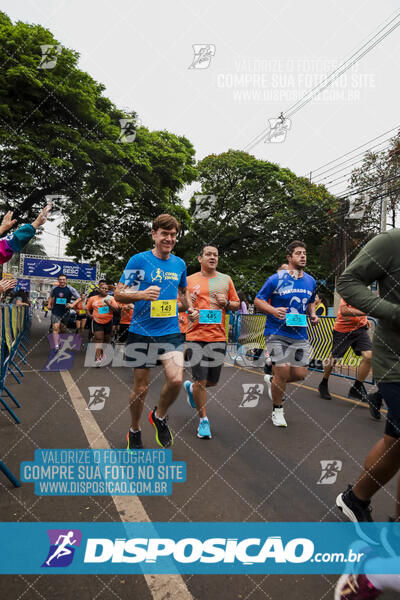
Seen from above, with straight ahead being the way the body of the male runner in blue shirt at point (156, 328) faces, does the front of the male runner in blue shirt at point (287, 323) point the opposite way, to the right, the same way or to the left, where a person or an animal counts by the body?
the same way

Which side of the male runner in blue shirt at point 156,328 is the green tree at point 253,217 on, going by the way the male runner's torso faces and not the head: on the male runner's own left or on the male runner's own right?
on the male runner's own left

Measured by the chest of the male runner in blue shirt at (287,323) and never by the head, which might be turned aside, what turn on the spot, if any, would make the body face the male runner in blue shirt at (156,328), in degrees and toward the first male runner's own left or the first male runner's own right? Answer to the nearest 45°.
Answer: approximately 90° to the first male runner's own right

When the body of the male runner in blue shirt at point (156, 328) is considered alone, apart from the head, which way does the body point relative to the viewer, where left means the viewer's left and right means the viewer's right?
facing the viewer and to the right of the viewer

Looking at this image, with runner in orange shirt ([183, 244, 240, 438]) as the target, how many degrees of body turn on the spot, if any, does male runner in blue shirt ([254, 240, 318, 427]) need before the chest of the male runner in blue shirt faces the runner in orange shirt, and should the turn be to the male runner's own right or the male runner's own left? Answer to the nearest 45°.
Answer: approximately 90° to the male runner's own right

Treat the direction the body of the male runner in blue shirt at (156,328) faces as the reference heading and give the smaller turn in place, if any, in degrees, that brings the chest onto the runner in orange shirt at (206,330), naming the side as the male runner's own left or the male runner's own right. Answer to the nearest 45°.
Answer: approximately 90° to the male runner's own left

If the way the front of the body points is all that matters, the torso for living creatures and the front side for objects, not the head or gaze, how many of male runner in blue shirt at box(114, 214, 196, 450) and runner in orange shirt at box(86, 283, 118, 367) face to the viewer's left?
0

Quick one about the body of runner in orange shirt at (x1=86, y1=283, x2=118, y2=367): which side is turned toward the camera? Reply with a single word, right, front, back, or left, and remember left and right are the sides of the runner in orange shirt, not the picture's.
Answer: front

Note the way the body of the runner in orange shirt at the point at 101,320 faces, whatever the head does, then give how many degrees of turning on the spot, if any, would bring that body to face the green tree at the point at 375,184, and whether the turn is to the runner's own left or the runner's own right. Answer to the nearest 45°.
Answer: approximately 135° to the runner's own left

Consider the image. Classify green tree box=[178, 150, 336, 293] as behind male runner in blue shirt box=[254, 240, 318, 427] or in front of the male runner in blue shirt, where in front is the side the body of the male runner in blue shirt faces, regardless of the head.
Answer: behind

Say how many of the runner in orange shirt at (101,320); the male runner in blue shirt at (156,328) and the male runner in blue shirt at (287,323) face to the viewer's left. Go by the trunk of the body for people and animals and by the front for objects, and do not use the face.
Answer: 0

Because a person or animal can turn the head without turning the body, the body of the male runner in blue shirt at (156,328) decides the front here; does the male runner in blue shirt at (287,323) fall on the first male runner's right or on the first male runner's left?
on the first male runner's left

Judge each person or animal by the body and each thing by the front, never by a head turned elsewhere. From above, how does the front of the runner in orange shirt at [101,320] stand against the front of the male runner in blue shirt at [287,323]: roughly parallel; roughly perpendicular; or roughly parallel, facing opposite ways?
roughly parallel

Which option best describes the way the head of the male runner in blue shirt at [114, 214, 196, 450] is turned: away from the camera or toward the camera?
toward the camera

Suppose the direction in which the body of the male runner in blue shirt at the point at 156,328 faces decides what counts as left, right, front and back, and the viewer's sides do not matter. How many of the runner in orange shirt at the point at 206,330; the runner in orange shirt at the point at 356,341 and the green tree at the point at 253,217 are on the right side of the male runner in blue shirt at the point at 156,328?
0
